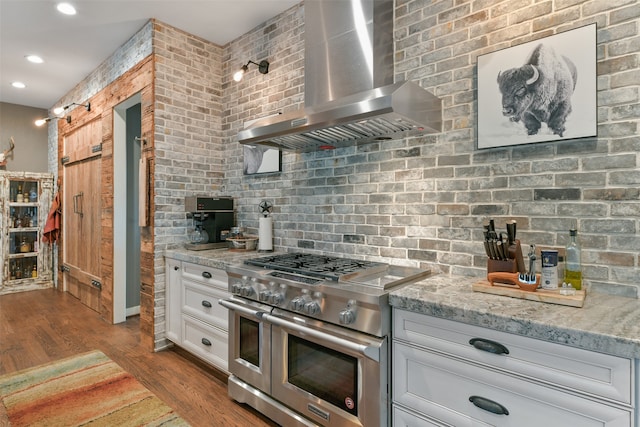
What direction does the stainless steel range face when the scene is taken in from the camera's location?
facing the viewer and to the left of the viewer

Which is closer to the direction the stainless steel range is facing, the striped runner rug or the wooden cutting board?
the striped runner rug

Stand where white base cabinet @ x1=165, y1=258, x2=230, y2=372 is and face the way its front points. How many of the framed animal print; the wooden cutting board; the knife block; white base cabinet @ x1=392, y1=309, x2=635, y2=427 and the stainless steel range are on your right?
0

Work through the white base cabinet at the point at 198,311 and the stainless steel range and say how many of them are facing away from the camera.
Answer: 0

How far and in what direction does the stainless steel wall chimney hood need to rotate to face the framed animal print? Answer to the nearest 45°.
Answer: approximately 90° to its left

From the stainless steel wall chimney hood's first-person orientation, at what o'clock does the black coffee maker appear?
The black coffee maker is roughly at 3 o'clock from the stainless steel wall chimney hood.

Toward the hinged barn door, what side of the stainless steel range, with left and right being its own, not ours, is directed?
right

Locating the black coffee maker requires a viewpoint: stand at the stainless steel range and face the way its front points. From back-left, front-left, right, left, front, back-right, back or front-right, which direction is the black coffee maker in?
right

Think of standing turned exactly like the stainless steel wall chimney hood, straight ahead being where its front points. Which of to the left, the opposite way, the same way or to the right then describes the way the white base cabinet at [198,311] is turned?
the same way

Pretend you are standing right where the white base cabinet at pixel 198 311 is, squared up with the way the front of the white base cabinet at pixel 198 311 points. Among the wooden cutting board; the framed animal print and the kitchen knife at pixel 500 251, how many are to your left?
3

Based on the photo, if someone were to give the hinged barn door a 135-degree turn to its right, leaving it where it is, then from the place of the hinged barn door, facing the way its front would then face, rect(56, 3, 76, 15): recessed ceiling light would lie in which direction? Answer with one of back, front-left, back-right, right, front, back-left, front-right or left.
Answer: back

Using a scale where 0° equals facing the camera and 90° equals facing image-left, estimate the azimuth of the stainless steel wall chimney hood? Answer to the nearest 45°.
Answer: approximately 45°
